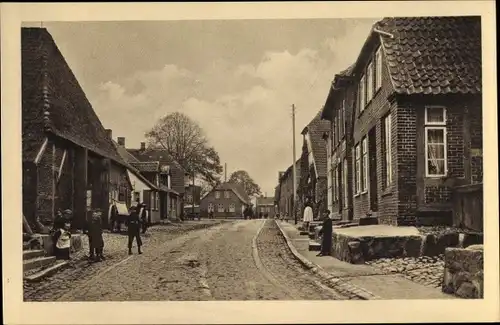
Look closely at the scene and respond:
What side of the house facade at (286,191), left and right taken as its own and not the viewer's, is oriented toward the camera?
left
